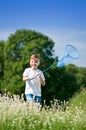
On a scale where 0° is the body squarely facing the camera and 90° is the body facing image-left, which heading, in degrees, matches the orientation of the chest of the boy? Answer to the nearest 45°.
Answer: approximately 0°
